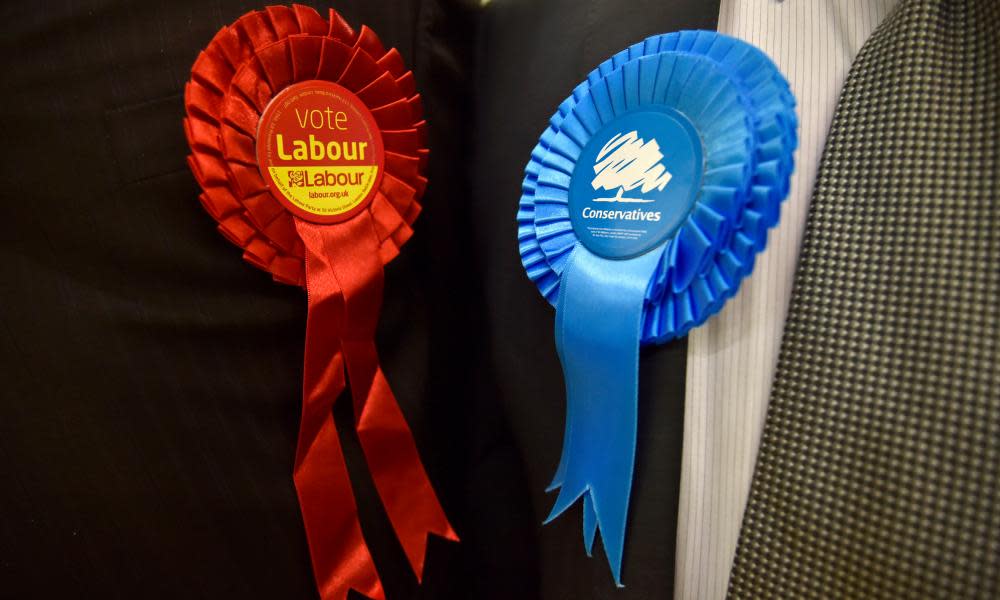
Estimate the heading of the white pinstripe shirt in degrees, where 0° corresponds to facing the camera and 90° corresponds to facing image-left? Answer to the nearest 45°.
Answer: approximately 0°
